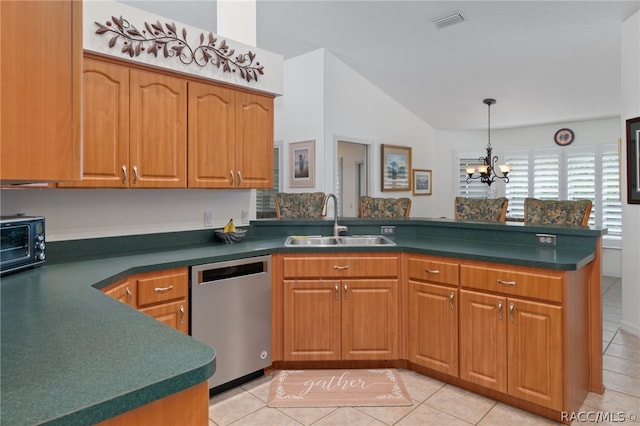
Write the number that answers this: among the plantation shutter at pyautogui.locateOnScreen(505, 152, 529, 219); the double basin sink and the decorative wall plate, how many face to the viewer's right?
0

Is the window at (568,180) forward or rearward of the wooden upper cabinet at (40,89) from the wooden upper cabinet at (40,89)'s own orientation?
forward

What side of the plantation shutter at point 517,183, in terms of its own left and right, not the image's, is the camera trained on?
front

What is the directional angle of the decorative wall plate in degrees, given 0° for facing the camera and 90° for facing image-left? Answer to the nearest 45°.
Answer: approximately 0°

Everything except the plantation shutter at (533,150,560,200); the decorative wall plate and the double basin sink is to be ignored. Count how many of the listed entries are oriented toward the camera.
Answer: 3

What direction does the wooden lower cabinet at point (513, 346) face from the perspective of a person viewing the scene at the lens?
facing the viewer and to the left of the viewer

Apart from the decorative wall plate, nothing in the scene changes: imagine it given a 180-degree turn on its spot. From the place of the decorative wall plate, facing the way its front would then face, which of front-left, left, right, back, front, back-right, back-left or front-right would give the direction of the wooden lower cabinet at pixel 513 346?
back

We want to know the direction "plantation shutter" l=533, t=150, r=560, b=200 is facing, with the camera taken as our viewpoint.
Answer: facing the viewer

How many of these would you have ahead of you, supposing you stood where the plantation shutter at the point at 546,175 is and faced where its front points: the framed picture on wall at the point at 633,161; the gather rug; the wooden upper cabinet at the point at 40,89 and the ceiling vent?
4

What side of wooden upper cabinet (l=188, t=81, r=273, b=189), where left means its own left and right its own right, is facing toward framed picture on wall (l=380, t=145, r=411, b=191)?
left

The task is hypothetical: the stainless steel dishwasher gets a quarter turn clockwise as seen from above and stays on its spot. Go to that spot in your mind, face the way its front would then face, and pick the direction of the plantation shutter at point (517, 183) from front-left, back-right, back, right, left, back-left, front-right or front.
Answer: back

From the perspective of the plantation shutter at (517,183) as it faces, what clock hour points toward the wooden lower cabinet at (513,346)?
The wooden lower cabinet is roughly at 12 o'clock from the plantation shutter.

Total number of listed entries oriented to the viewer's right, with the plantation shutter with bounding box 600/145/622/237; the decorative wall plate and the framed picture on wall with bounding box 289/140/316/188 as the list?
0

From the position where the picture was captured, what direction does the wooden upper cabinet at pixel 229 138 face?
facing the viewer and to the right of the viewer

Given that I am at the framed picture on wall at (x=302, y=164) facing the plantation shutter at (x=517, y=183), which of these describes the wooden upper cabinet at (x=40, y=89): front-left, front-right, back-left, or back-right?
back-right

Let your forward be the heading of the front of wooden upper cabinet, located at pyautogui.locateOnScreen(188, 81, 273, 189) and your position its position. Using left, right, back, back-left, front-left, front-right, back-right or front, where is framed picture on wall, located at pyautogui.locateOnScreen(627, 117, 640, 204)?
front-left

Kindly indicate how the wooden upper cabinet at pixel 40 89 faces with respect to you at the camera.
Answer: facing to the right of the viewer
